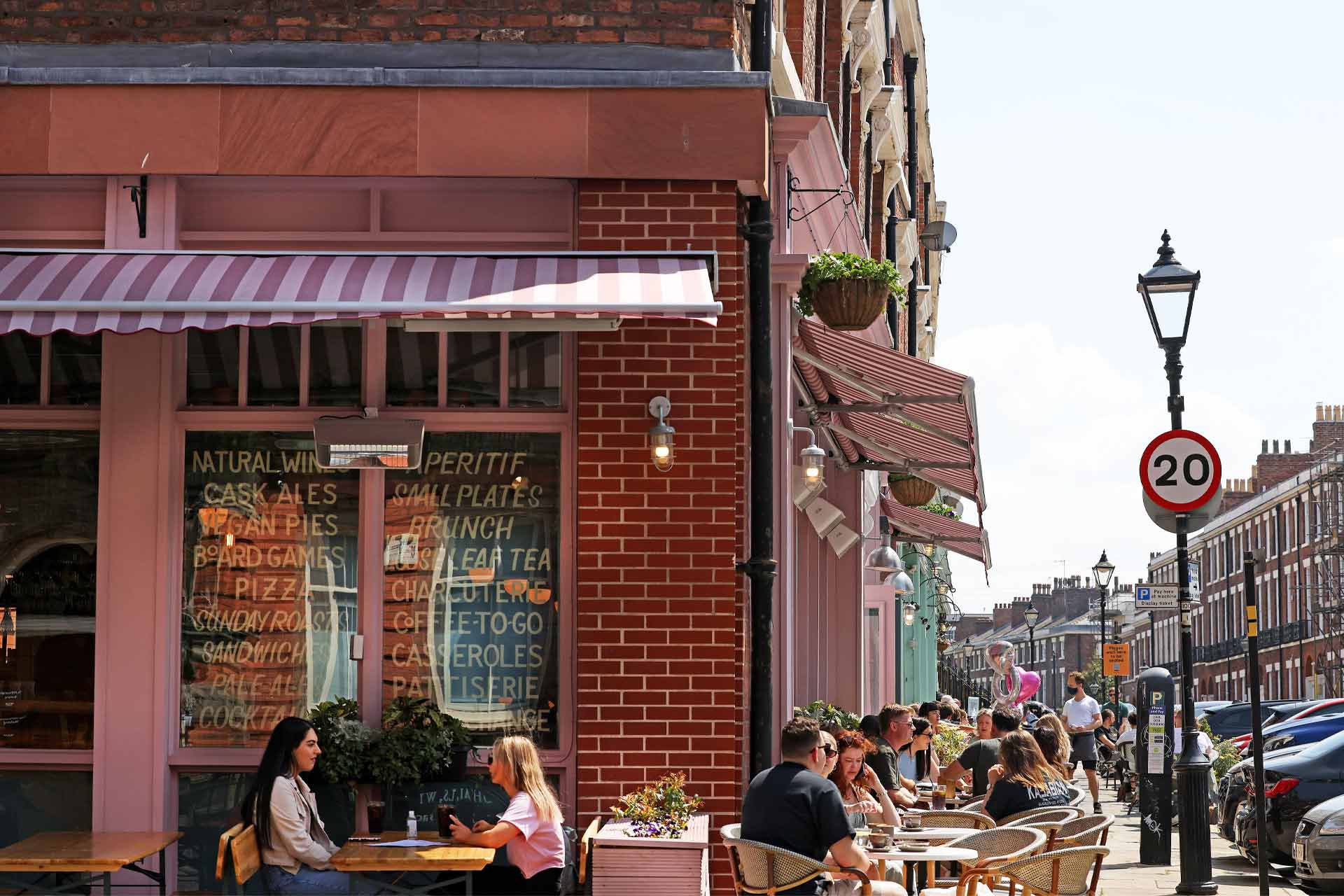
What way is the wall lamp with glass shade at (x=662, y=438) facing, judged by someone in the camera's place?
facing the viewer

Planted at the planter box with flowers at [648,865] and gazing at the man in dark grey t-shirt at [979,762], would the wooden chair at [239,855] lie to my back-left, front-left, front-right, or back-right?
back-left

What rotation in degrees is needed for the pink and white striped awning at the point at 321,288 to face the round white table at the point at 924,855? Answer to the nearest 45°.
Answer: approximately 90° to its left

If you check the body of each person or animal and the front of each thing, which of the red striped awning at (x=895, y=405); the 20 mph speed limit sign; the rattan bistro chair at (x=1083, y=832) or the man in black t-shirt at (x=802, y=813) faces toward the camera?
the 20 mph speed limit sign

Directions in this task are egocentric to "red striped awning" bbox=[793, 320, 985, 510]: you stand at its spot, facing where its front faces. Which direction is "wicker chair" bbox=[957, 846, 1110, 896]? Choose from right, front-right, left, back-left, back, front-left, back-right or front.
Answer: right

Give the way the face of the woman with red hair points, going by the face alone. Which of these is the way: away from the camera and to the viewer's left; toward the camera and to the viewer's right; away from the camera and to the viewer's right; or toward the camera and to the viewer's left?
toward the camera and to the viewer's left

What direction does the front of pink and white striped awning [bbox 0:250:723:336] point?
toward the camera

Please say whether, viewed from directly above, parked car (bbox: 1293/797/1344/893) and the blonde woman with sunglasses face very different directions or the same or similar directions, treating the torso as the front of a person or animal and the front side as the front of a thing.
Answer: same or similar directions

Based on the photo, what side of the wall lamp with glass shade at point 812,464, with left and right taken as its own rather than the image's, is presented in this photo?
right

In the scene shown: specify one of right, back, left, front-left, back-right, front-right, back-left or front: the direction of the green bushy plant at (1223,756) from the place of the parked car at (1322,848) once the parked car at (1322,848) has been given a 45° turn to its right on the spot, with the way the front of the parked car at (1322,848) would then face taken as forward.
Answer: right

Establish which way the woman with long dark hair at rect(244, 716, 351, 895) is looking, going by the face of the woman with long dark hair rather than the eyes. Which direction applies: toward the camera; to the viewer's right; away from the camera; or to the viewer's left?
to the viewer's right

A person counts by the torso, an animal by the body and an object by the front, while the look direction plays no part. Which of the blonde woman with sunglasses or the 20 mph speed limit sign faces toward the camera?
the 20 mph speed limit sign

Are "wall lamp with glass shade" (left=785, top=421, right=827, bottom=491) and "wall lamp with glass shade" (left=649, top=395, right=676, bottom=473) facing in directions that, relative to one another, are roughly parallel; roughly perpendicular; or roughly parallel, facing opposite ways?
roughly perpendicular

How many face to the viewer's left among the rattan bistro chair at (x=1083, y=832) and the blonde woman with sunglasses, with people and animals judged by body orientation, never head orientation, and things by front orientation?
2
